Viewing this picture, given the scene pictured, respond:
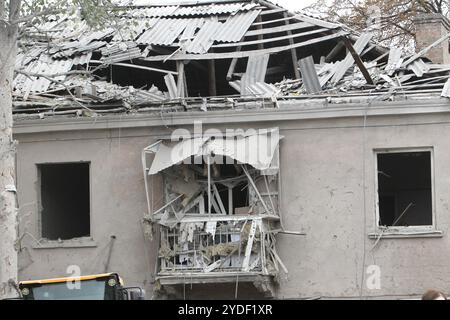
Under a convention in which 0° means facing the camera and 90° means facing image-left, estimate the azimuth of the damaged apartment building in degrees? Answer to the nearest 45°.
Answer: approximately 0°

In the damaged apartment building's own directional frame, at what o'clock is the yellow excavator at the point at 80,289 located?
The yellow excavator is roughly at 1 o'clock from the damaged apartment building.
